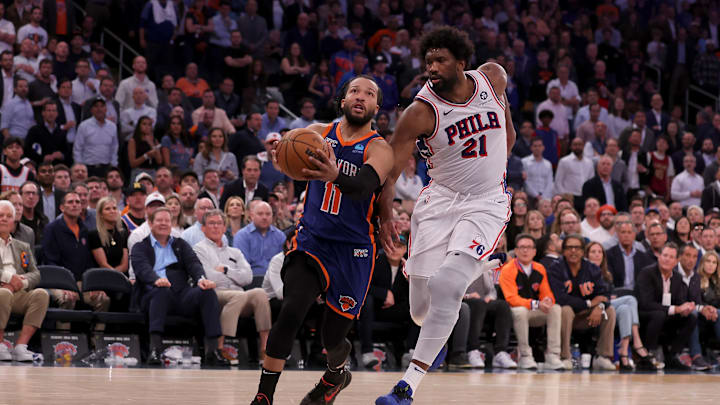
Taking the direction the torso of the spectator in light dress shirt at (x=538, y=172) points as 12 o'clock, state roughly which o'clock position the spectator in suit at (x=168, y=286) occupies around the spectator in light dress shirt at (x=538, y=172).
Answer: the spectator in suit at (x=168, y=286) is roughly at 1 o'clock from the spectator in light dress shirt at (x=538, y=172).

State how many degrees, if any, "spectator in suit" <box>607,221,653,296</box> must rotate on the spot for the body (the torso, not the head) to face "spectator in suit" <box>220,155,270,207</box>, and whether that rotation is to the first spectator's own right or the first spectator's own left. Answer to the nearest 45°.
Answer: approximately 45° to the first spectator's own right

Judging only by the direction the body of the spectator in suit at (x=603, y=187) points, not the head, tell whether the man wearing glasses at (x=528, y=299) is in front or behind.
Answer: in front

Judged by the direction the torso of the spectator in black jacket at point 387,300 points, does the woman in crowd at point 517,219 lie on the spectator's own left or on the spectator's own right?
on the spectator's own left

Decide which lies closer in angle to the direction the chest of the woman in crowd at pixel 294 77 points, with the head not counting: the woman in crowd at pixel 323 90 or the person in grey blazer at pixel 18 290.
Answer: the person in grey blazer

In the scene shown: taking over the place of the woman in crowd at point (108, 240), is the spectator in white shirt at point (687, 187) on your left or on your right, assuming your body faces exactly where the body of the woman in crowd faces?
on your left

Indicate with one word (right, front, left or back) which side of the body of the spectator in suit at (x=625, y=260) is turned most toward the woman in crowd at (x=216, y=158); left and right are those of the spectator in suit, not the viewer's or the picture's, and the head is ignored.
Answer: right

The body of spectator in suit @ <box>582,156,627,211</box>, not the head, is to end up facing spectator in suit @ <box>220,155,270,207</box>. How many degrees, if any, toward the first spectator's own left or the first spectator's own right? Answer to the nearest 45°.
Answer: approximately 45° to the first spectator's own right

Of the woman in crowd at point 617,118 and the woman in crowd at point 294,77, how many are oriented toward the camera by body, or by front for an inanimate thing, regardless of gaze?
2

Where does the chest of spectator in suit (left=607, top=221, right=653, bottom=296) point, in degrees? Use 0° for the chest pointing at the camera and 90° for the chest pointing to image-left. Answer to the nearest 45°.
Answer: approximately 0°

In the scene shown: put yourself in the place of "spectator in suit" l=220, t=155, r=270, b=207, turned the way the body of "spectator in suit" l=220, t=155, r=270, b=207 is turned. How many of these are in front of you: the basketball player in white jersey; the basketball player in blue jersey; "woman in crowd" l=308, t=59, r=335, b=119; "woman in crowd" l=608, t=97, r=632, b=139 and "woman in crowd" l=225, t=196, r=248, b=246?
3

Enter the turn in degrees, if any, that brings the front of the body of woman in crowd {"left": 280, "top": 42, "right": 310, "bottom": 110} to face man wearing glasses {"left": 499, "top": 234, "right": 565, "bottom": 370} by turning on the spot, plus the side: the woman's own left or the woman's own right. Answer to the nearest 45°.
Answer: approximately 45° to the woman's own left

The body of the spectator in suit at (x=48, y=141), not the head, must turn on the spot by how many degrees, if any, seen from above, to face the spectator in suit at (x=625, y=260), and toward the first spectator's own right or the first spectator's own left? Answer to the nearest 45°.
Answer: approximately 90° to the first spectator's own left

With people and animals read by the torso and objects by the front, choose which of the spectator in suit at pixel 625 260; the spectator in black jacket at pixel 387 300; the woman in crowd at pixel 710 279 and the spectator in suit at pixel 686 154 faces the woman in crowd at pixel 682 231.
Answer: the spectator in suit at pixel 686 154

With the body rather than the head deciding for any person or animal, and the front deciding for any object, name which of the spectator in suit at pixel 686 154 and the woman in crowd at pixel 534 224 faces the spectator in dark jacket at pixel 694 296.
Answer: the spectator in suit at pixel 686 154
